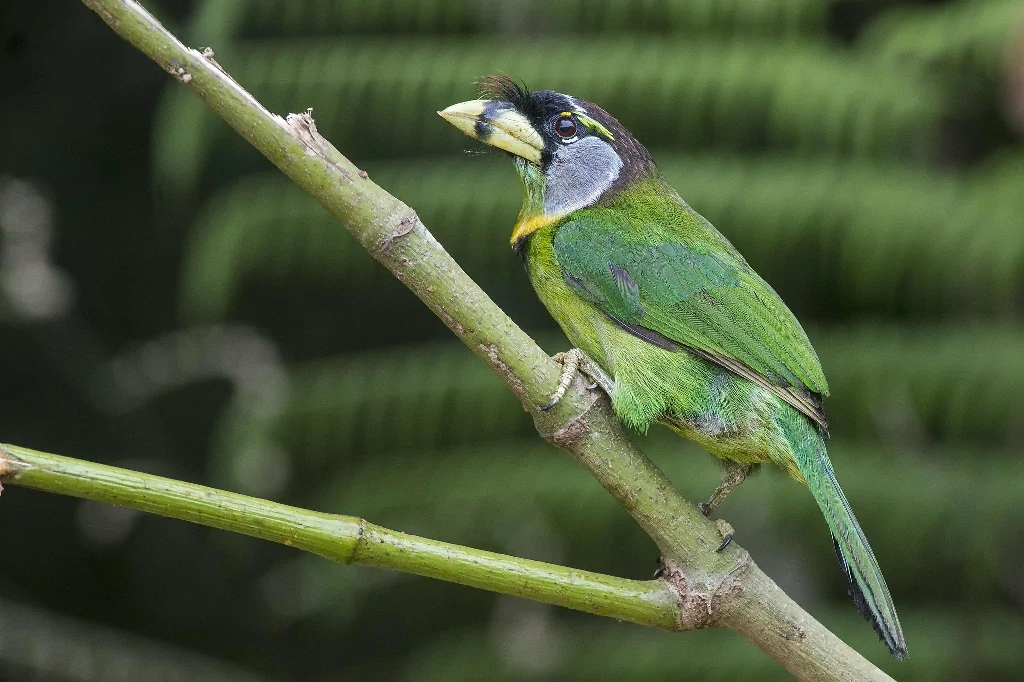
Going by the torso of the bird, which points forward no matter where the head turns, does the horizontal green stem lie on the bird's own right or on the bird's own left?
on the bird's own left

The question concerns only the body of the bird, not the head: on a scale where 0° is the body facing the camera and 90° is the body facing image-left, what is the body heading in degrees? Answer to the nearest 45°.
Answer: approximately 90°
